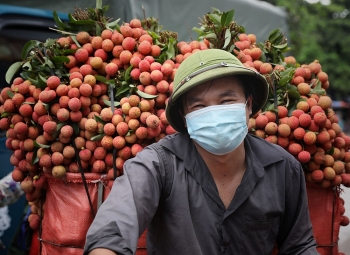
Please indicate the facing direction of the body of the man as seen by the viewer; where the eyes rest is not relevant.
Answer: toward the camera

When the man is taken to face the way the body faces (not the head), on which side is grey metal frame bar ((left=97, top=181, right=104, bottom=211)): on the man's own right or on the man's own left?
on the man's own right
